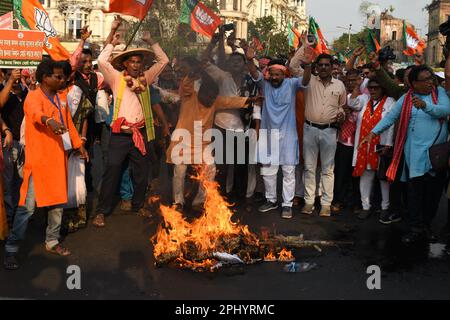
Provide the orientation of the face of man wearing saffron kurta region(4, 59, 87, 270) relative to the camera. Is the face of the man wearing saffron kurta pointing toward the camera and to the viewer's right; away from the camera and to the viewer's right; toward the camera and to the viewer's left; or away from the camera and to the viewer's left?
toward the camera and to the viewer's right

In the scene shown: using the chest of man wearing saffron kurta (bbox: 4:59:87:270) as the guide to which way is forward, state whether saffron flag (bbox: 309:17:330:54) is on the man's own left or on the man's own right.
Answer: on the man's own left

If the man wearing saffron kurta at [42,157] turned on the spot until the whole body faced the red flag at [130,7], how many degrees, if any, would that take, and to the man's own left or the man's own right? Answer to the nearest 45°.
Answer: approximately 90° to the man's own left

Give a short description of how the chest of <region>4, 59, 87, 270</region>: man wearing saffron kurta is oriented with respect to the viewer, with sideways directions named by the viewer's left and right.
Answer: facing the viewer and to the right of the viewer

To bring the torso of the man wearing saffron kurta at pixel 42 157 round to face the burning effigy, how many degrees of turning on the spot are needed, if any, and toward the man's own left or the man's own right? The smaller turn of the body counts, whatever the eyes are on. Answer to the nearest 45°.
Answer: approximately 45° to the man's own left

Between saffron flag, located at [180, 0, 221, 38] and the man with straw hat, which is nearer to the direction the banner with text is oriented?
the man with straw hat

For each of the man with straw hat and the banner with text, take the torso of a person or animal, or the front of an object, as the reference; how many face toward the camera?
2

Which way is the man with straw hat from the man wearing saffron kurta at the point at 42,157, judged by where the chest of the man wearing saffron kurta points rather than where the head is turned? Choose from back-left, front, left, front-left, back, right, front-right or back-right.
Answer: left

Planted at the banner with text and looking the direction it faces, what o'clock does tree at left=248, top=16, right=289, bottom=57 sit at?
The tree is roughly at 7 o'clock from the banner with text.
